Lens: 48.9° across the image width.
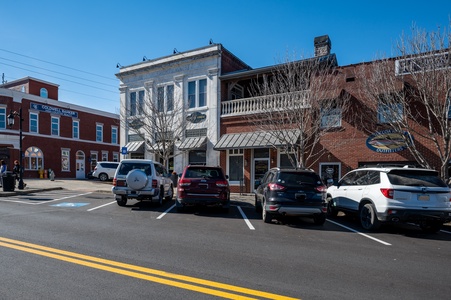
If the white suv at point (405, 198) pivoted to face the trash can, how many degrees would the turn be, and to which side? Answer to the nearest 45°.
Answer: approximately 45° to its left

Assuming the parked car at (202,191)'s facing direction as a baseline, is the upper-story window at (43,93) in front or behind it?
in front

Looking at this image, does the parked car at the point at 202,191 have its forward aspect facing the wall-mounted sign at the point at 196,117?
yes

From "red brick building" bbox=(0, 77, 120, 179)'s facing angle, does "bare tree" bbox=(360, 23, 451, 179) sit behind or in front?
in front

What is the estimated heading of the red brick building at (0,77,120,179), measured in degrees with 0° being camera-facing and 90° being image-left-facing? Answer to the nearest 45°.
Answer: approximately 315°

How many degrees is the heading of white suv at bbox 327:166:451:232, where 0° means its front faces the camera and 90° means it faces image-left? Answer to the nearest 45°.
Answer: approximately 135°

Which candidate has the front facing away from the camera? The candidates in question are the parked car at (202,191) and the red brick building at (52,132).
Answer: the parked car

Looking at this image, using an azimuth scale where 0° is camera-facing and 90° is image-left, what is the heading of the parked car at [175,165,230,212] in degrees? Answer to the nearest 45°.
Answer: approximately 180°

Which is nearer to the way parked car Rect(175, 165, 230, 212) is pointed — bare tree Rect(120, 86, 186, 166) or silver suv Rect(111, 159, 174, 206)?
the bare tree

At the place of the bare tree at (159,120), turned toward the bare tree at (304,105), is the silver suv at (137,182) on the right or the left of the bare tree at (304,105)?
right

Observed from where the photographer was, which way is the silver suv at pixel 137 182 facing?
facing away from the viewer and to the right of the viewer

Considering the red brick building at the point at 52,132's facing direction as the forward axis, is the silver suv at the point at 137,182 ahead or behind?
ahead

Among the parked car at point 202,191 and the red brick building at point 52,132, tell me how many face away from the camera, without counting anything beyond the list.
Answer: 1
